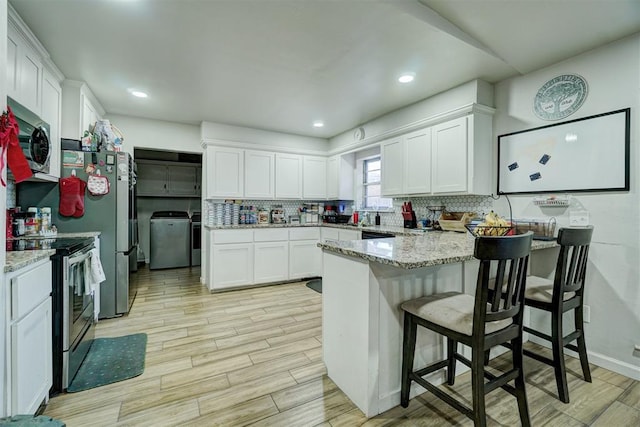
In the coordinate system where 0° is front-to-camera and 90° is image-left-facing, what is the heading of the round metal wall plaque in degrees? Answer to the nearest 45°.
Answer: approximately 45°

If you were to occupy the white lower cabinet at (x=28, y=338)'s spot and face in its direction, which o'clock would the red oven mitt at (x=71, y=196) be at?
The red oven mitt is roughly at 8 o'clock from the white lower cabinet.

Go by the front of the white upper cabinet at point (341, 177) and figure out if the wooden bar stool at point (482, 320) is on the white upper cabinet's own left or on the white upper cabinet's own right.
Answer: on the white upper cabinet's own left

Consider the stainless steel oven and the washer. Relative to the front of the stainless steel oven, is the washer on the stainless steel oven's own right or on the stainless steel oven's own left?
on the stainless steel oven's own left

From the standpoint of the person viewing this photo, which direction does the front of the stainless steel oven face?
facing to the right of the viewer

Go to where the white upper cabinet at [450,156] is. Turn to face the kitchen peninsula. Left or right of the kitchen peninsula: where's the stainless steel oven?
right

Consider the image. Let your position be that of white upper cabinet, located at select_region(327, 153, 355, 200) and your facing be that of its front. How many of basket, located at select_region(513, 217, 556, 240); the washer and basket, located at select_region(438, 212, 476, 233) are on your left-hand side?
2

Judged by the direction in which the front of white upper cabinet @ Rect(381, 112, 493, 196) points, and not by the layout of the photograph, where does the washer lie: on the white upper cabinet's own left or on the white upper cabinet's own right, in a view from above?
on the white upper cabinet's own right

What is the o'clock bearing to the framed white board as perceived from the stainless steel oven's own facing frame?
The framed white board is roughly at 1 o'clock from the stainless steel oven.

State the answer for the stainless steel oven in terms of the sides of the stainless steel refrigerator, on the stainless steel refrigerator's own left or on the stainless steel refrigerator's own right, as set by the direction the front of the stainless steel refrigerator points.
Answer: on the stainless steel refrigerator's own right

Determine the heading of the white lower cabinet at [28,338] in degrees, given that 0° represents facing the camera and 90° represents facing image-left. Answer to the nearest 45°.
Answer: approximately 315°

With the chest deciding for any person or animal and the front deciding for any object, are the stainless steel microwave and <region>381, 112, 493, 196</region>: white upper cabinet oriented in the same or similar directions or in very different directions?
very different directions
